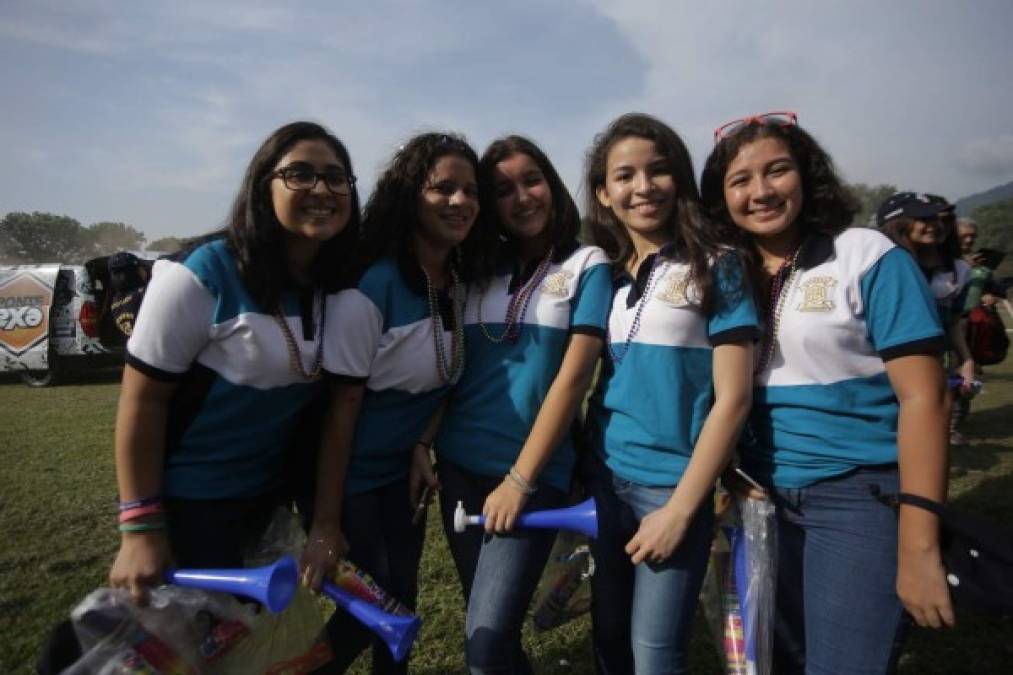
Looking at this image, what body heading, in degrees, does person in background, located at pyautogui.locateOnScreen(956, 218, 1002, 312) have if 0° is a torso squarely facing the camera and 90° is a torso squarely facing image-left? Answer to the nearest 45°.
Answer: approximately 0°

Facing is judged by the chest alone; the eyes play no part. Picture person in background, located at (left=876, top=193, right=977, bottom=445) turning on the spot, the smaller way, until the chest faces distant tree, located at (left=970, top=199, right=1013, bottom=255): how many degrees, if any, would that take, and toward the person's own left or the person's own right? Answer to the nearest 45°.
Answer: approximately 135° to the person's own left

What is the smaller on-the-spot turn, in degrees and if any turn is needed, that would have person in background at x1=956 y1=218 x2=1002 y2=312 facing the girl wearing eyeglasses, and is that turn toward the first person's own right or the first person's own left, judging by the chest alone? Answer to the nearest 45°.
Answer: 0° — they already face them

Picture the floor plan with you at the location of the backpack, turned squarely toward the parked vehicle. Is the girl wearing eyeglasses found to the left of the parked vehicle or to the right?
left

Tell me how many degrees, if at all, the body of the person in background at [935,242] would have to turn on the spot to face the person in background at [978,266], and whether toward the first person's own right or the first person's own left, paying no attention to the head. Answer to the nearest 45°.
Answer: approximately 135° to the first person's own left

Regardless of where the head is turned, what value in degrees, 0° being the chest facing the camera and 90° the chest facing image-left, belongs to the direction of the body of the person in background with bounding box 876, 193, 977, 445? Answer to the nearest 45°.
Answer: approximately 315°

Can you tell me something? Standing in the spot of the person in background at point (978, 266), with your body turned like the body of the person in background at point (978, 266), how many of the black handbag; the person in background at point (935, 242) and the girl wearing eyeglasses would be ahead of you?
3

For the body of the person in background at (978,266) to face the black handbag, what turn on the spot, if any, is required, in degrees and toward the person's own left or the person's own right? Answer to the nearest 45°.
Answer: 0° — they already face it

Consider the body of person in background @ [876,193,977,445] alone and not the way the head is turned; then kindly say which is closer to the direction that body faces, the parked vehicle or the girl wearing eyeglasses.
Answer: the girl wearing eyeglasses
